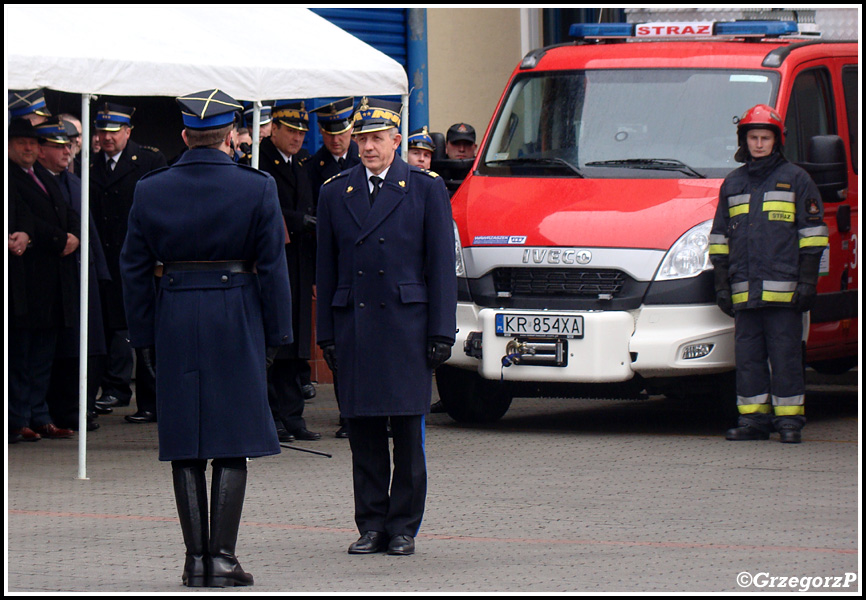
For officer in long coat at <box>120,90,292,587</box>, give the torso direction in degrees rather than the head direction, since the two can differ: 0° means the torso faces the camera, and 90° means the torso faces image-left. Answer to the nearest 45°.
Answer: approximately 180°

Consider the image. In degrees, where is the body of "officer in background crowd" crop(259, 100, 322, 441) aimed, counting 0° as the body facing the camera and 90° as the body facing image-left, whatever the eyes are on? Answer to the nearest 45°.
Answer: approximately 315°

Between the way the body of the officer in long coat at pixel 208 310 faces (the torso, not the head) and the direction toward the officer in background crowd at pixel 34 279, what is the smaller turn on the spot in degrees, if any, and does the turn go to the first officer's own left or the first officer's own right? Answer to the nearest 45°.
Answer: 0° — they already face them

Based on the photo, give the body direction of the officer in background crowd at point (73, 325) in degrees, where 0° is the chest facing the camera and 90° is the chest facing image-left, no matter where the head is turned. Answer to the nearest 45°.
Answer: approximately 315°

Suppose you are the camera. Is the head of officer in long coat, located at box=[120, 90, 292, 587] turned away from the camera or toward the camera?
away from the camera

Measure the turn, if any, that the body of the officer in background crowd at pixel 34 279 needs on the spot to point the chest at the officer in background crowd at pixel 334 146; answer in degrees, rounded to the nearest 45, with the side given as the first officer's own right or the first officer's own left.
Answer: approximately 45° to the first officer's own left

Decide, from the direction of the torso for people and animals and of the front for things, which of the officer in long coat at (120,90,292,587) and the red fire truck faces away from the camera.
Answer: the officer in long coat

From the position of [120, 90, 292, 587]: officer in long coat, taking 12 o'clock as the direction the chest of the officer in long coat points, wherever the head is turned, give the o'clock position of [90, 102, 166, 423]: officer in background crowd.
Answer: The officer in background crowd is roughly at 12 o'clock from the officer in long coat.
